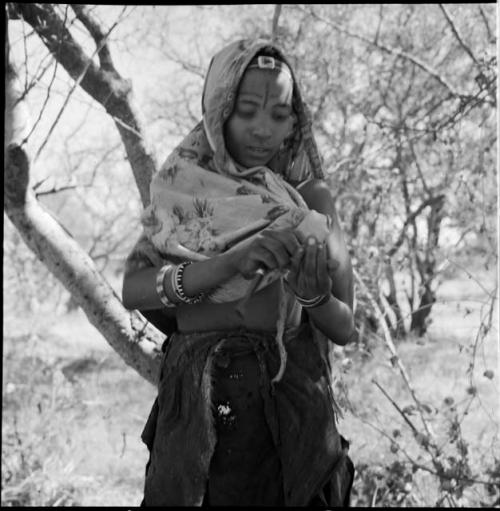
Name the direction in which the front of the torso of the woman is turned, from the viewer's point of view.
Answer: toward the camera

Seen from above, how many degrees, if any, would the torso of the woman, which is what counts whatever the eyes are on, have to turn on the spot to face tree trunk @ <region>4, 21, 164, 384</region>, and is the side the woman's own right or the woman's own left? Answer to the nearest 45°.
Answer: approximately 135° to the woman's own right
